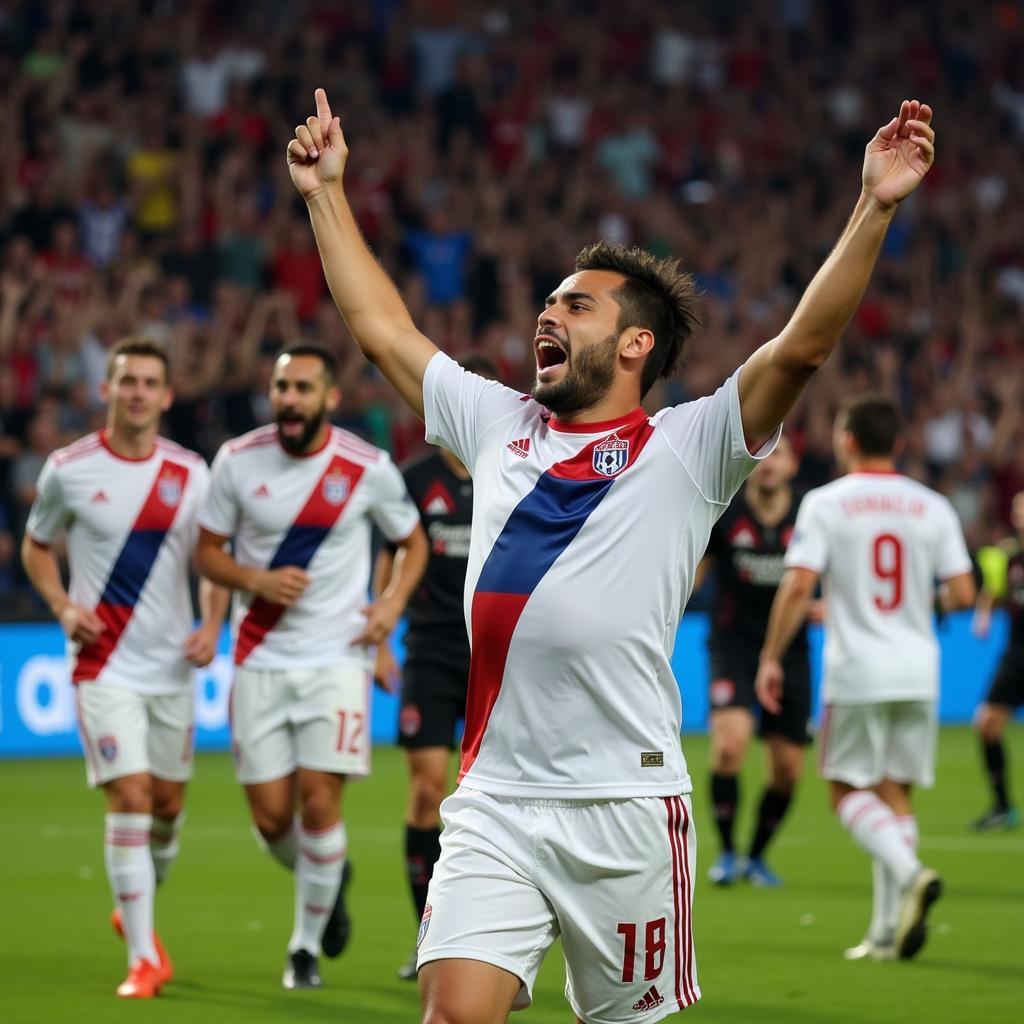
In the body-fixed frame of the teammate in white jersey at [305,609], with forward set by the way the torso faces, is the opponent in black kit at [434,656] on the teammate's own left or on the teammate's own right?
on the teammate's own left

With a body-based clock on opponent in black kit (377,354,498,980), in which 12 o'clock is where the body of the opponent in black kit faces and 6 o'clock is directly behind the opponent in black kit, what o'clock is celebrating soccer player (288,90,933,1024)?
The celebrating soccer player is roughly at 12 o'clock from the opponent in black kit.

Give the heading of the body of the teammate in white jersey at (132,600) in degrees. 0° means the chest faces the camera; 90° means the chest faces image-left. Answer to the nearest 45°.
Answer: approximately 0°

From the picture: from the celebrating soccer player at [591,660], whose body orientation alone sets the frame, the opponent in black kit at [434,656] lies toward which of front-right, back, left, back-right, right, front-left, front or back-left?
back-right

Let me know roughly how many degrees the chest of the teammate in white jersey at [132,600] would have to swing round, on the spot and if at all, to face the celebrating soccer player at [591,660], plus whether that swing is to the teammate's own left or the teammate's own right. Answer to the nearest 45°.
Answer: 0° — they already face them

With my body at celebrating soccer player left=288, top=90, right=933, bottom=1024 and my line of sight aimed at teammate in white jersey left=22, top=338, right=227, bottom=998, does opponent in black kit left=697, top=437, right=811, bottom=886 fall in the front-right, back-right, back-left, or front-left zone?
front-right

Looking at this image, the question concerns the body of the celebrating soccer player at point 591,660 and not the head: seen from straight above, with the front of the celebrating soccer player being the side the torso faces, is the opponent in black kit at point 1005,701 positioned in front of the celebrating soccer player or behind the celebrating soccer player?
behind

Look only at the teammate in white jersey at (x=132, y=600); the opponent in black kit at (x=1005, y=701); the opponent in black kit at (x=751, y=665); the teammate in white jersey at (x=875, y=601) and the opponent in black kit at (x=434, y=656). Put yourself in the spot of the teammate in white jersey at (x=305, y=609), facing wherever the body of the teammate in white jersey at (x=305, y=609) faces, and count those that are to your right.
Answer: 1

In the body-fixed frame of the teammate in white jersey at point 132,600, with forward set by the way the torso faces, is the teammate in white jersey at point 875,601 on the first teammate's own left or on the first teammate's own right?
on the first teammate's own left

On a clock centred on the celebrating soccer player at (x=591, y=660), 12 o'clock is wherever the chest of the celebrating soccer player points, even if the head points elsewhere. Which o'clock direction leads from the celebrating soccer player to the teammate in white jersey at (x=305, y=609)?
The teammate in white jersey is roughly at 4 o'clock from the celebrating soccer player.

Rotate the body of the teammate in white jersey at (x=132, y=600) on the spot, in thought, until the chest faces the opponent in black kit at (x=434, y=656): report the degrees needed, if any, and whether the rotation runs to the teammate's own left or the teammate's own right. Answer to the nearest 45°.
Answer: approximately 90° to the teammate's own left

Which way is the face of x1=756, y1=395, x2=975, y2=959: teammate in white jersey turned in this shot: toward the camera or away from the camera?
away from the camera

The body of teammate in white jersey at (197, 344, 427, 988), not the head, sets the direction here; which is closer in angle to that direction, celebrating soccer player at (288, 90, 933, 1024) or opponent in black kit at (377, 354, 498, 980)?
the celebrating soccer player

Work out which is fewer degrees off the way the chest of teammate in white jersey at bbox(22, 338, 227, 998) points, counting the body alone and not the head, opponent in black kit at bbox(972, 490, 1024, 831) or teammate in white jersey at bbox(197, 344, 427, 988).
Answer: the teammate in white jersey

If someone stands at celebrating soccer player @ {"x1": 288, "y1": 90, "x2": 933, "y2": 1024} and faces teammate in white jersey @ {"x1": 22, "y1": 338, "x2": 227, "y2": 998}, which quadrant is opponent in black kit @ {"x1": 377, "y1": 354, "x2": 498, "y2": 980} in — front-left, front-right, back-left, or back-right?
front-right

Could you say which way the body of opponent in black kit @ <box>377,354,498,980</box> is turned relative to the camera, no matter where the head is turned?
toward the camera

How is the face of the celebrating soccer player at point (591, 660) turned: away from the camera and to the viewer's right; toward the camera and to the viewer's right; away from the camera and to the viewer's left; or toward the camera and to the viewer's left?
toward the camera and to the viewer's left
